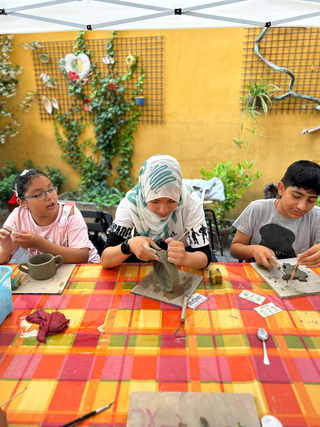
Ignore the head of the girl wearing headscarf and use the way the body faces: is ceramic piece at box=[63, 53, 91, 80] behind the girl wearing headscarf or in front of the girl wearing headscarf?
behind

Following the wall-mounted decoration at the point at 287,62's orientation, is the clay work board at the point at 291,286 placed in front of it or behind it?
in front

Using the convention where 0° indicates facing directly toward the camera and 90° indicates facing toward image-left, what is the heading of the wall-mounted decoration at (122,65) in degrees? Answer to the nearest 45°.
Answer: approximately 0°

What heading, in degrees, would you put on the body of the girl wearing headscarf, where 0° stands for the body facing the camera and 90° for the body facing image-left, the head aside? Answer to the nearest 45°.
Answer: approximately 0°

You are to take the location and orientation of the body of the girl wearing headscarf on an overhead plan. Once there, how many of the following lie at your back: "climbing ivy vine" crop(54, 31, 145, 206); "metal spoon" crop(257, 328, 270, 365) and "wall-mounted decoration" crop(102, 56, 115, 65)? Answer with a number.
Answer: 2

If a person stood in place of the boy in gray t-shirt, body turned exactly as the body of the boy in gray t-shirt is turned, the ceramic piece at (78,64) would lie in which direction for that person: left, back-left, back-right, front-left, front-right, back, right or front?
back-right

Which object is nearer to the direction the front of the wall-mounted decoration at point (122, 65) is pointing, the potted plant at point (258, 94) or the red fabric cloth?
the red fabric cloth
